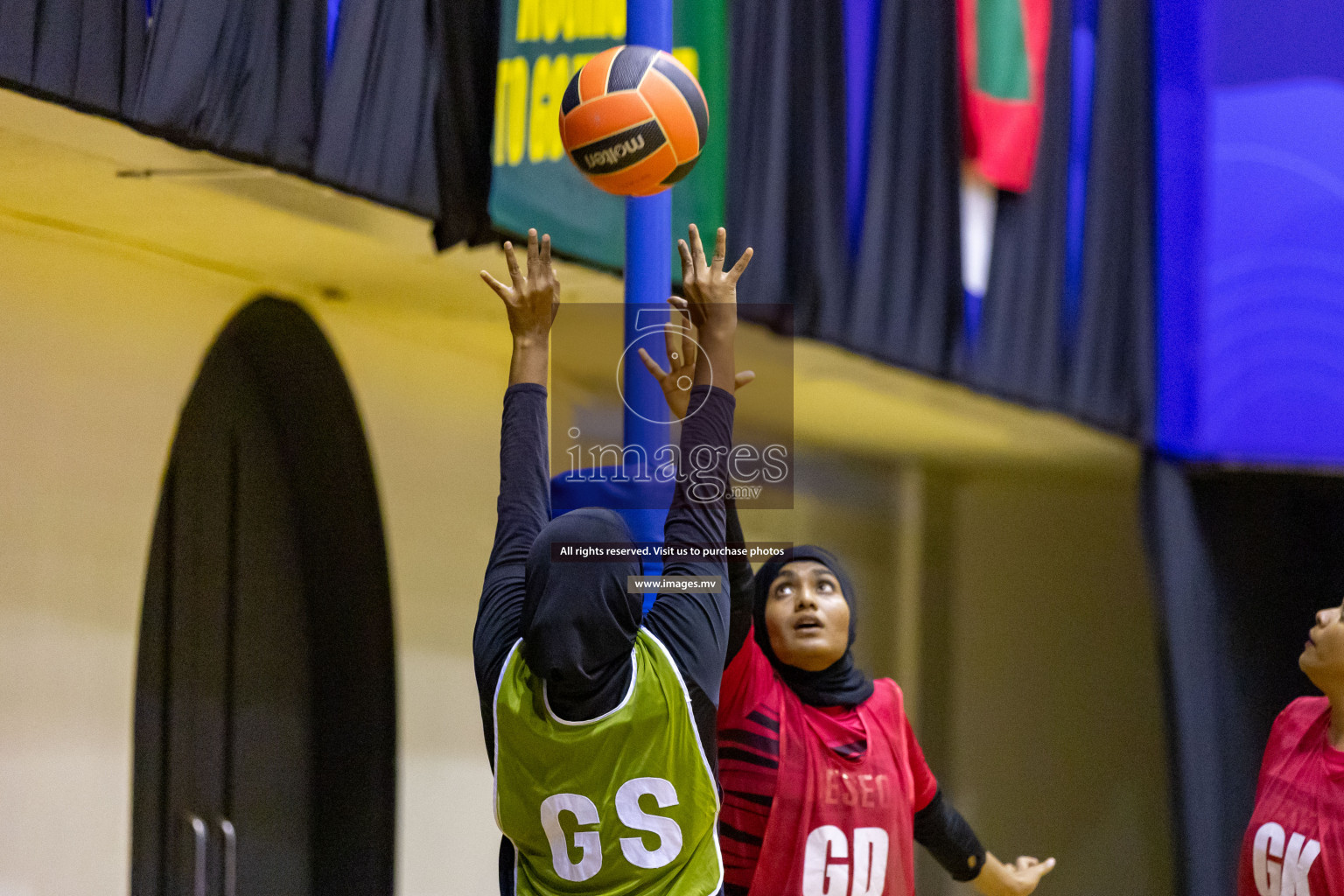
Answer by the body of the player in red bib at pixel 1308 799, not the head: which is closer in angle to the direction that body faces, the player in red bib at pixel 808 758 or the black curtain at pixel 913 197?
the player in red bib

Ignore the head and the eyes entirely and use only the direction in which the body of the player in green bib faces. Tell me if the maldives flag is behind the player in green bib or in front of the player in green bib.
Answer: in front

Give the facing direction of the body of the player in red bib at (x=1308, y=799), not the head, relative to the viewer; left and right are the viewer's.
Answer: facing the viewer and to the left of the viewer

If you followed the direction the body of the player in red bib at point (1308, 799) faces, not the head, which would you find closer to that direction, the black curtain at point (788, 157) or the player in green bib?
the player in green bib

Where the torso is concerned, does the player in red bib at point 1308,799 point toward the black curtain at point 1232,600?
no

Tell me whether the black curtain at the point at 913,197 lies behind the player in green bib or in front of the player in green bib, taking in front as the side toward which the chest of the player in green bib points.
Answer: in front

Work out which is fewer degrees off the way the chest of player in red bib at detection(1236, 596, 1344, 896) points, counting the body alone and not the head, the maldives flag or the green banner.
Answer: the green banner

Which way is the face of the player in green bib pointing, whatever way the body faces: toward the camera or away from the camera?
away from the camera

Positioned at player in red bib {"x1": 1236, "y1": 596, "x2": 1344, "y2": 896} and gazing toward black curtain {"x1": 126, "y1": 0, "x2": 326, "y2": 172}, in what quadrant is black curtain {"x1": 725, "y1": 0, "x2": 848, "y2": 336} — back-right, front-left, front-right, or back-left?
front-right

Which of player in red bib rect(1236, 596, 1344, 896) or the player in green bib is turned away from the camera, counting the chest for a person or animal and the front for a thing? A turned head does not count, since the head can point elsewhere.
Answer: the player in green bib

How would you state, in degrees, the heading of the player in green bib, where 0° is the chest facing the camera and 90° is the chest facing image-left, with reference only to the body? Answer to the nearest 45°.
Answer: approximately 180°

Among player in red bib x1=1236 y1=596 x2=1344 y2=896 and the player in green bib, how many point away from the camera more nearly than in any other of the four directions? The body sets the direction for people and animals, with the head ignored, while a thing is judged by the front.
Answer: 1

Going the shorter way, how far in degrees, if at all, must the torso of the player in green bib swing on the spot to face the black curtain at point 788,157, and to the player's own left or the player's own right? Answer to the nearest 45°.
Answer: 0° — they already face it

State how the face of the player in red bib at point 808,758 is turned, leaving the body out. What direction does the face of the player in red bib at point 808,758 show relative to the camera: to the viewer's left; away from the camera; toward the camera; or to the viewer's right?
toward the camera

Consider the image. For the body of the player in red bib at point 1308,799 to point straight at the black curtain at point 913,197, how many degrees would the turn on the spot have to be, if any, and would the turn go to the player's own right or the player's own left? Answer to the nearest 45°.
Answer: approximately 90° to the player's own right
